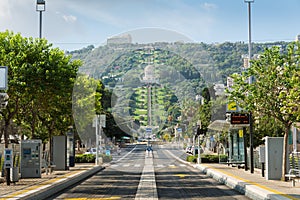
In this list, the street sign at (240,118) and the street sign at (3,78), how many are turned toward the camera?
2

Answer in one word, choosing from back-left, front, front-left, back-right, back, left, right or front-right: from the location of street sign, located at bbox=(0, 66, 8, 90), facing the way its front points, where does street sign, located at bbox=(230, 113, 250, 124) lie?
back-left

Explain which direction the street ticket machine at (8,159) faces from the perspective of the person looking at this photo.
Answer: facing the viewer

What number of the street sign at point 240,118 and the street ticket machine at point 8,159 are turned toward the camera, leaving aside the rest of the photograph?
2

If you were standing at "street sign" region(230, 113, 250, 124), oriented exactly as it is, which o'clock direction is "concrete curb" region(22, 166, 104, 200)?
The concrete curb is roughly at 1 o'clock from the street sign.

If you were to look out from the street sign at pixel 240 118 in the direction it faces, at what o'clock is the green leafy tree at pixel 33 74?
The green leafy tree is roughly at 2 o'clock from the street sign.

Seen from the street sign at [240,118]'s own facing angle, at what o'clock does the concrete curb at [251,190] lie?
The concrete curb is roughly at 12 o'clock from the street sign.

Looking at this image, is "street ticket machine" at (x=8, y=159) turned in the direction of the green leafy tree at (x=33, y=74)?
no

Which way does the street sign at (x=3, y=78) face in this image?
toward the camera

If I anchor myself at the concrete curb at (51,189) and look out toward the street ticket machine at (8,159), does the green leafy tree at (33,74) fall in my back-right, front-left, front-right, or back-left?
front-right

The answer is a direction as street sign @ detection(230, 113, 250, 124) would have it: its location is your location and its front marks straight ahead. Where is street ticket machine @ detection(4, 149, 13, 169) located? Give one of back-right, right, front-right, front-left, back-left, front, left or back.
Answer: front-right

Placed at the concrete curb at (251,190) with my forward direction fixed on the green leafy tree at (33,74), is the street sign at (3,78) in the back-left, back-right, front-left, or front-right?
front-left

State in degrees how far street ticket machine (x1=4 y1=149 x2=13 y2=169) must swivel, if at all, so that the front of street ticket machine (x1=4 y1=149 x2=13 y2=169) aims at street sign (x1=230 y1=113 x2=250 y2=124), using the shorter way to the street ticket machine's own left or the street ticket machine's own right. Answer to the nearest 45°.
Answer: approximately 90° to the street ticket machine's own left

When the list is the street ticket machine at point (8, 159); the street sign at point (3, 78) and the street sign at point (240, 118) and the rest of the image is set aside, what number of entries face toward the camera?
3

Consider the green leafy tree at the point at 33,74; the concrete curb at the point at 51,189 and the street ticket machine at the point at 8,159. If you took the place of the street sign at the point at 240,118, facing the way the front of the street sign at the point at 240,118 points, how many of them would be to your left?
0
